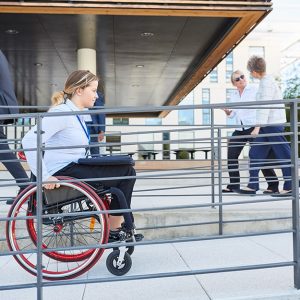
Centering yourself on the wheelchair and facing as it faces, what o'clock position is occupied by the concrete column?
The concrete column is roughly at 9 o'clock from the wheelchair.

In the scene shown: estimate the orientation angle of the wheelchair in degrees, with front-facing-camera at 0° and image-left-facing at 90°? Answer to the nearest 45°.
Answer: approximately 270°

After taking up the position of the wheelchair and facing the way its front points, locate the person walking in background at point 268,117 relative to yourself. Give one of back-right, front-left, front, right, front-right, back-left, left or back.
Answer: front-left

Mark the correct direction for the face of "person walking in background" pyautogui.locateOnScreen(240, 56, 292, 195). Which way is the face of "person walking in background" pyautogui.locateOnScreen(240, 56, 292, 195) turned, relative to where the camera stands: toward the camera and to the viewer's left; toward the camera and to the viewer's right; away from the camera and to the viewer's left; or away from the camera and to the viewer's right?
away from the camera and to the viewer's left

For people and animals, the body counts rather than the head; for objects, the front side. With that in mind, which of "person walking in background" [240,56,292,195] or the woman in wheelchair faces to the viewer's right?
the woman in wheelchair

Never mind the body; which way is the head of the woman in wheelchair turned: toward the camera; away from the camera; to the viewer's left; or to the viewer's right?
to the viewer's right

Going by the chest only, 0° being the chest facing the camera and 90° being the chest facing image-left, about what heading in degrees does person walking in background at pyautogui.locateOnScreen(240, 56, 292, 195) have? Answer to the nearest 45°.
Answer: approximately 90°
